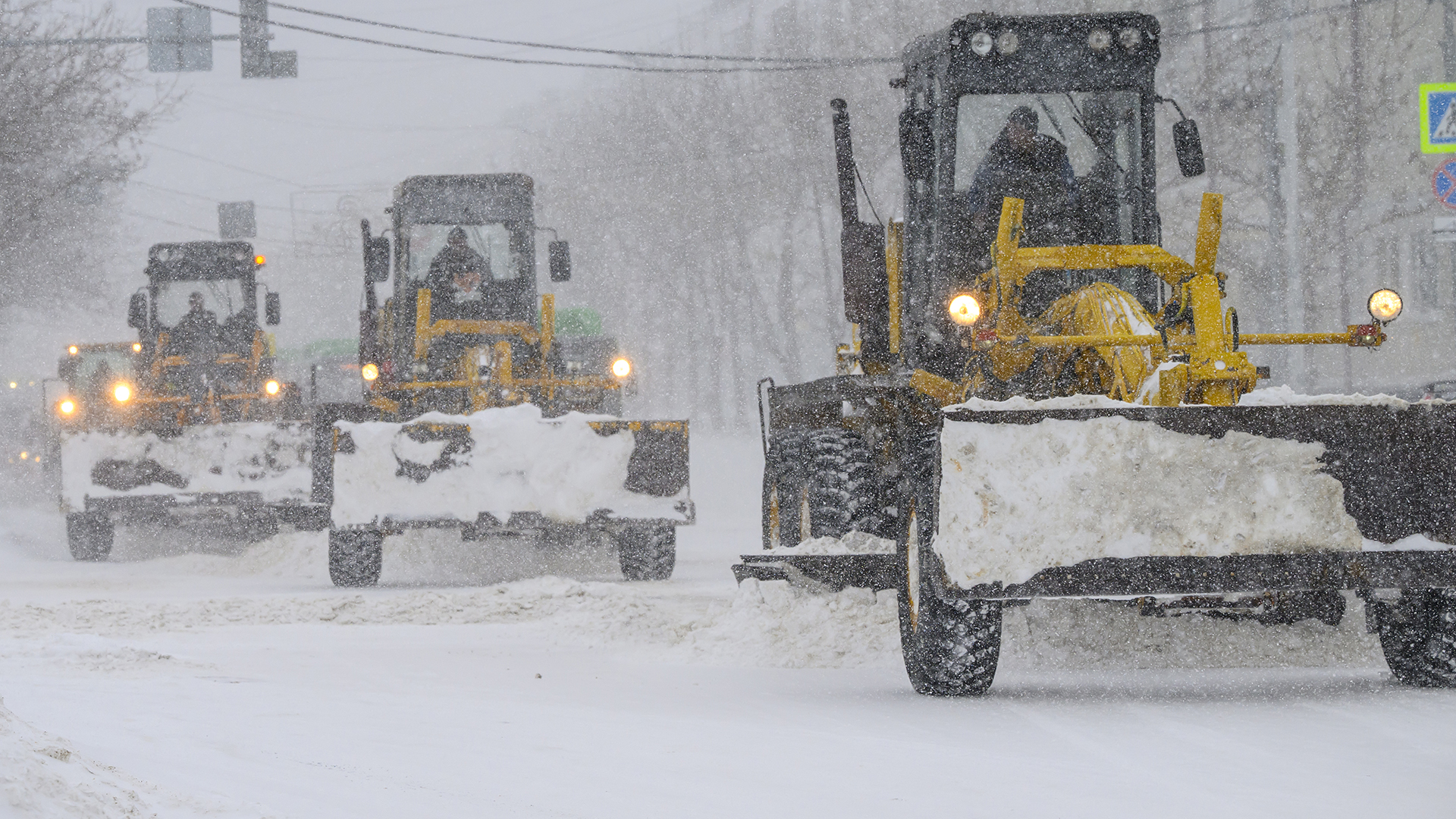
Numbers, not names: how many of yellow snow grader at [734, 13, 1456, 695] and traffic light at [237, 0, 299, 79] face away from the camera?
1

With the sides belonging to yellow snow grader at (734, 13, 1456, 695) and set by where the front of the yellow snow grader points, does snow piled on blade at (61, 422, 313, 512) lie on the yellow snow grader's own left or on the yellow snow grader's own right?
on the yellow snow grader's own right

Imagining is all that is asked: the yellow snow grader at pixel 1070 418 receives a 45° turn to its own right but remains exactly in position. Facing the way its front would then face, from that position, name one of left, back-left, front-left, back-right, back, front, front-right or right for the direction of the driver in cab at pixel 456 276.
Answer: right

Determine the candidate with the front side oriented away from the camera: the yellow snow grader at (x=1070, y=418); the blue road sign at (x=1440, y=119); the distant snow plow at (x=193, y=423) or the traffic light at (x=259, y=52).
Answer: the traffic light

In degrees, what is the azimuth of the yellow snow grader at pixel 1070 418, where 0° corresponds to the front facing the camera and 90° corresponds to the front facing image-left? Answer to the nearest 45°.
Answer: approximately 0°

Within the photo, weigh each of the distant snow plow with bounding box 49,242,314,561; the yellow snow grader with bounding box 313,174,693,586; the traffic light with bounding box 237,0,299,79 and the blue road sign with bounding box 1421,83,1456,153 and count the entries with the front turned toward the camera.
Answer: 3

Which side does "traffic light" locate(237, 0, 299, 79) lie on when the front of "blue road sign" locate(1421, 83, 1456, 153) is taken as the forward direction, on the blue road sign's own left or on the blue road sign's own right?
on the blue road sign's own right

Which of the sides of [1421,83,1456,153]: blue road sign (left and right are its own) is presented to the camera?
front

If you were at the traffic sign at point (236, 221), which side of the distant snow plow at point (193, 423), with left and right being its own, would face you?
back

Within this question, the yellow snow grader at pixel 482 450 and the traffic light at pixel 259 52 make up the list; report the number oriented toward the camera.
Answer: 1

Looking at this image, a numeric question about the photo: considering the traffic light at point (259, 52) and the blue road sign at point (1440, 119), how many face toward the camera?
1

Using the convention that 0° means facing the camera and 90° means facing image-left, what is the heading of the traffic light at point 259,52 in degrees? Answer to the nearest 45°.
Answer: approximately 180°

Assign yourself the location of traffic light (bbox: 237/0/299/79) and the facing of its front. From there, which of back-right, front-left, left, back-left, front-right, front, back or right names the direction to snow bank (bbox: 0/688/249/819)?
back

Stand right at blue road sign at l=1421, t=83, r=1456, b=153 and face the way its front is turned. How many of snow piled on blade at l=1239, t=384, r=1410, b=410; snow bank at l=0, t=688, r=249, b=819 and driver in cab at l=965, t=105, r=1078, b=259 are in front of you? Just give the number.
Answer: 3

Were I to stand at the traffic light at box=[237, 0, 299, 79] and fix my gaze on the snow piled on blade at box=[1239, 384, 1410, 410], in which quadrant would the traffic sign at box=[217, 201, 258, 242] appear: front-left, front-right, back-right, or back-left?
back-left

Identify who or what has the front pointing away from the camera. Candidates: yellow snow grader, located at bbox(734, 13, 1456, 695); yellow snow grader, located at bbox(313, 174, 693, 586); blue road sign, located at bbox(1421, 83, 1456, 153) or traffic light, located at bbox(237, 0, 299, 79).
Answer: the traffic light

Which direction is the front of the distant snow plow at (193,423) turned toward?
toward the camera

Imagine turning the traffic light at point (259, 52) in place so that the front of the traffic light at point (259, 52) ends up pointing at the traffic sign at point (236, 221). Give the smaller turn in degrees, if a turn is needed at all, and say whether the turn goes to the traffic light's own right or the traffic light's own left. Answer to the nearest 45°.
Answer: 0° — it already faces it
